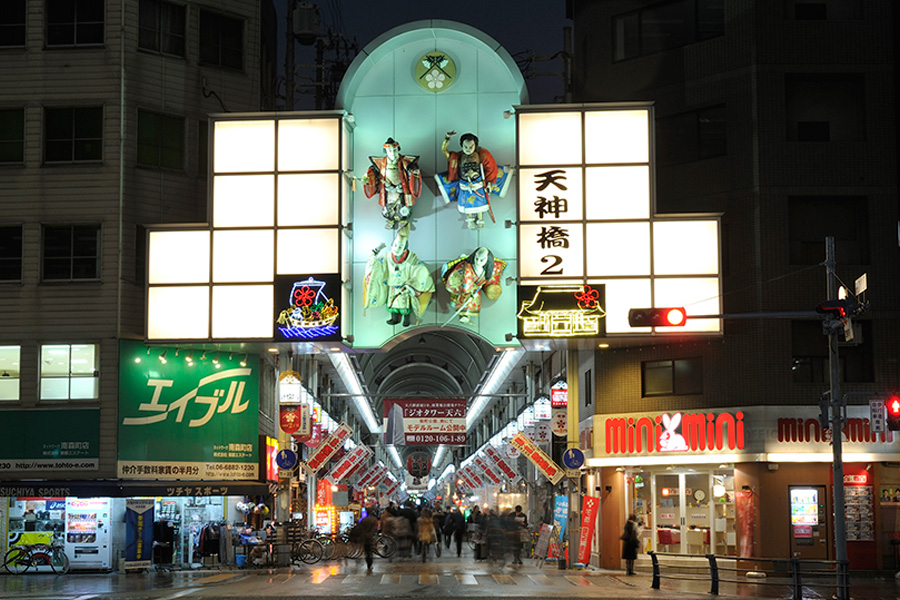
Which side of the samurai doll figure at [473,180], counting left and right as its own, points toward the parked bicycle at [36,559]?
right

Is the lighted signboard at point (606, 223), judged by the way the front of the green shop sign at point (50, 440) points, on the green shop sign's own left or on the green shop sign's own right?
on the green shop sign's own left

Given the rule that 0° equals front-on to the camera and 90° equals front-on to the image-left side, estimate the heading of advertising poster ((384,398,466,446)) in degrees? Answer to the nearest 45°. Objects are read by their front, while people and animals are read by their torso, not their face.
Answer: approximately 0°

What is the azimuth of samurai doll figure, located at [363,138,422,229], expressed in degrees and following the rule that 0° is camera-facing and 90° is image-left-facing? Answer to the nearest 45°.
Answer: approximately 0°
